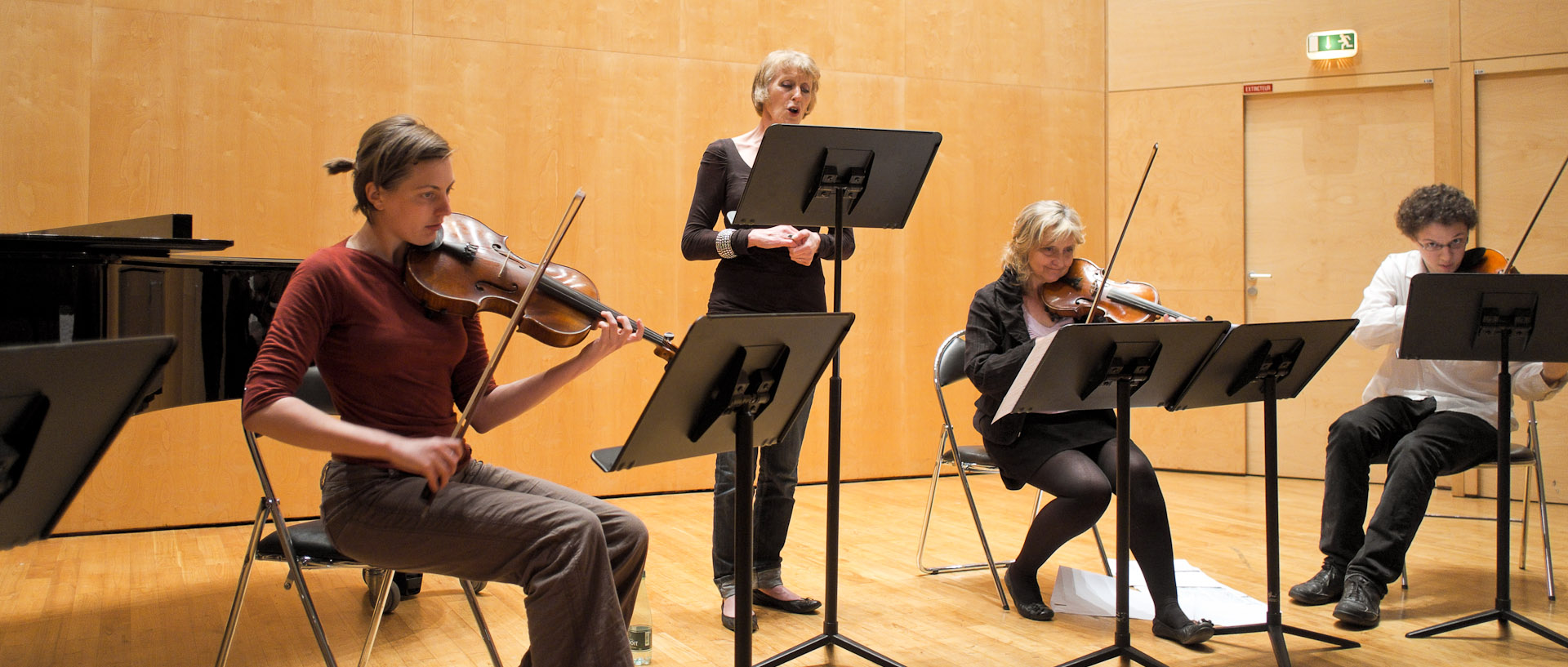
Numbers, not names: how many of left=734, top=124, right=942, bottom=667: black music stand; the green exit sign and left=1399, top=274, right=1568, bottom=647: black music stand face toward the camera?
1

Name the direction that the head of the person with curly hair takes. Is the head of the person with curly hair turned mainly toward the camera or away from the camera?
toward the camera

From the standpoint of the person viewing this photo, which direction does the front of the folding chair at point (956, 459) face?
facing the viewer and to the right of the viewer

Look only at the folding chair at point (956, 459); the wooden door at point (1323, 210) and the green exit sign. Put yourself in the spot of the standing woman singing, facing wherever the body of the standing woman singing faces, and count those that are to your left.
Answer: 3

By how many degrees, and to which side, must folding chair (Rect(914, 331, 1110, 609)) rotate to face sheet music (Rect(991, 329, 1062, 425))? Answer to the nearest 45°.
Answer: approximately 45° to its right

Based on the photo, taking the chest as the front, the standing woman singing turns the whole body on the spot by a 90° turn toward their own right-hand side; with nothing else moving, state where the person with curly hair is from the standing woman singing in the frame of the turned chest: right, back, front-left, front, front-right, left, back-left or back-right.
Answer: back-left

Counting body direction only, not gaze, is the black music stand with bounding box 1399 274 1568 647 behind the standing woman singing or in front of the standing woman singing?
in front

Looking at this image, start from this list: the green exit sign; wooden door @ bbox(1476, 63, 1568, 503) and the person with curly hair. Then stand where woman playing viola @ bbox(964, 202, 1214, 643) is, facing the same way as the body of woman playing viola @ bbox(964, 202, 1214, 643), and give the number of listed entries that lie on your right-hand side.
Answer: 0

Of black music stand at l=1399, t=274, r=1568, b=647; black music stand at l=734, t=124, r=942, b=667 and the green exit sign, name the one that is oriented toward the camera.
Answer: the green exit sign

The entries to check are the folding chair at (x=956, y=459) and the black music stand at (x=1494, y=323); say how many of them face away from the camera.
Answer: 1

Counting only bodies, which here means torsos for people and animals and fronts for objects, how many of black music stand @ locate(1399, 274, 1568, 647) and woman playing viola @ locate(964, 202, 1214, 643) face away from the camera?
1

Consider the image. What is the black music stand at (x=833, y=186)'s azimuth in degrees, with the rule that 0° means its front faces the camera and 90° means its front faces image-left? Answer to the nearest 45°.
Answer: approximately 135°

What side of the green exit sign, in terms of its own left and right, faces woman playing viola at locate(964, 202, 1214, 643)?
front

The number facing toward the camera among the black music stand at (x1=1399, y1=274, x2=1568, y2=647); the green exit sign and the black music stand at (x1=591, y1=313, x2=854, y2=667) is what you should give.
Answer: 1

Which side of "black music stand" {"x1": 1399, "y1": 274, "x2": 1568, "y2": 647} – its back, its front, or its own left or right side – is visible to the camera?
back

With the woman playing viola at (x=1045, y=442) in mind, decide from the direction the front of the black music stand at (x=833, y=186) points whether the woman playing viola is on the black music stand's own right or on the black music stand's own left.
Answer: on the black music stand's own right

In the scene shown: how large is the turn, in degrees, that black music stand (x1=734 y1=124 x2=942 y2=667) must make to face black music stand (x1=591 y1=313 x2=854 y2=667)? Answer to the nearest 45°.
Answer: approximately 135° to its left

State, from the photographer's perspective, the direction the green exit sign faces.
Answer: facing the viewer
